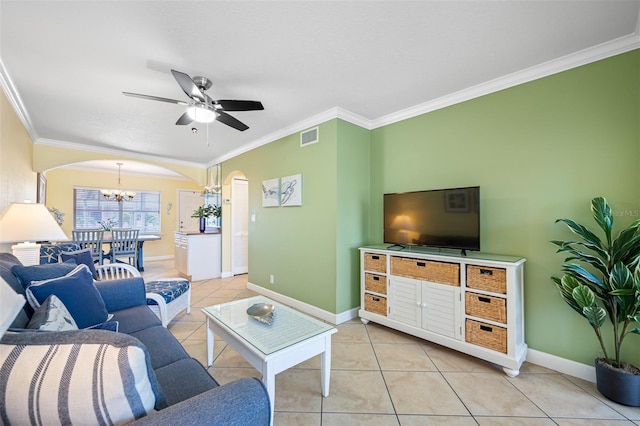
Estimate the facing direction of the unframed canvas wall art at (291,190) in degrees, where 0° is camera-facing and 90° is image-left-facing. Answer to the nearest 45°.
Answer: approximately 45°

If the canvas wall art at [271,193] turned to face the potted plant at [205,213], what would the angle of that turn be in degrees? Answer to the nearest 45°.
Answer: approximately 90° to its right

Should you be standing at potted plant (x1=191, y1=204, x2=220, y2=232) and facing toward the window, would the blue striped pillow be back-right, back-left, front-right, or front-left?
back-left

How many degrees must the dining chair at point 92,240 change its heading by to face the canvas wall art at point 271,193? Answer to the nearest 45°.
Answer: approximately 135° to its right

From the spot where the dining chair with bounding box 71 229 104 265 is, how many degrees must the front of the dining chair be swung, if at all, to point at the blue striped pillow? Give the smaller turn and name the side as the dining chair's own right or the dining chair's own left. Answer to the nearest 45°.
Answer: approximately 180°

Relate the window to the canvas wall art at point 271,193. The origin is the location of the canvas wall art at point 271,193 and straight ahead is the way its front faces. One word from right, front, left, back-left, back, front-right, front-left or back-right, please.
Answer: right

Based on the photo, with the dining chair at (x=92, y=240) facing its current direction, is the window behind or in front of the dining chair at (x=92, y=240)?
in front

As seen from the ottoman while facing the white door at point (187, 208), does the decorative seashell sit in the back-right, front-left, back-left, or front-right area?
back-right

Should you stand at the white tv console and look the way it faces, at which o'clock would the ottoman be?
The ottoman is roughly at 1 o'clock from the white tv console.

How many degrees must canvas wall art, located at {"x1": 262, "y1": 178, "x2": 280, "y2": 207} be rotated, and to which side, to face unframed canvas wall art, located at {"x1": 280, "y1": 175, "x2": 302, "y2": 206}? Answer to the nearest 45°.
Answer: approximately 90° to its left

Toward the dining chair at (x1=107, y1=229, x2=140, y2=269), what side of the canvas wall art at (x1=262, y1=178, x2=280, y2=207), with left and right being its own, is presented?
right

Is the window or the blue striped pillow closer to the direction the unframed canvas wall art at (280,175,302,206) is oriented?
the blue striped pillow

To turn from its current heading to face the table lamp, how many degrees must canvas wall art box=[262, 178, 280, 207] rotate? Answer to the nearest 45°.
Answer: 0° — it already faces it

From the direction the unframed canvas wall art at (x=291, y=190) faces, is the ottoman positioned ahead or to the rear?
ahead

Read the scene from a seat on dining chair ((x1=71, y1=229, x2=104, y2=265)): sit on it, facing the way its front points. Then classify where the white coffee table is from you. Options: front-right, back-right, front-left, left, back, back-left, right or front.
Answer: back

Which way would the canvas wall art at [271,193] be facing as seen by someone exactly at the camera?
facing the viewer and to the left of the viewer

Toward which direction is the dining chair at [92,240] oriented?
away from the camera

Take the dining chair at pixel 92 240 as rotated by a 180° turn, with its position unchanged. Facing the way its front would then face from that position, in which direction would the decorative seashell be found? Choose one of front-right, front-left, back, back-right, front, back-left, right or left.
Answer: front
